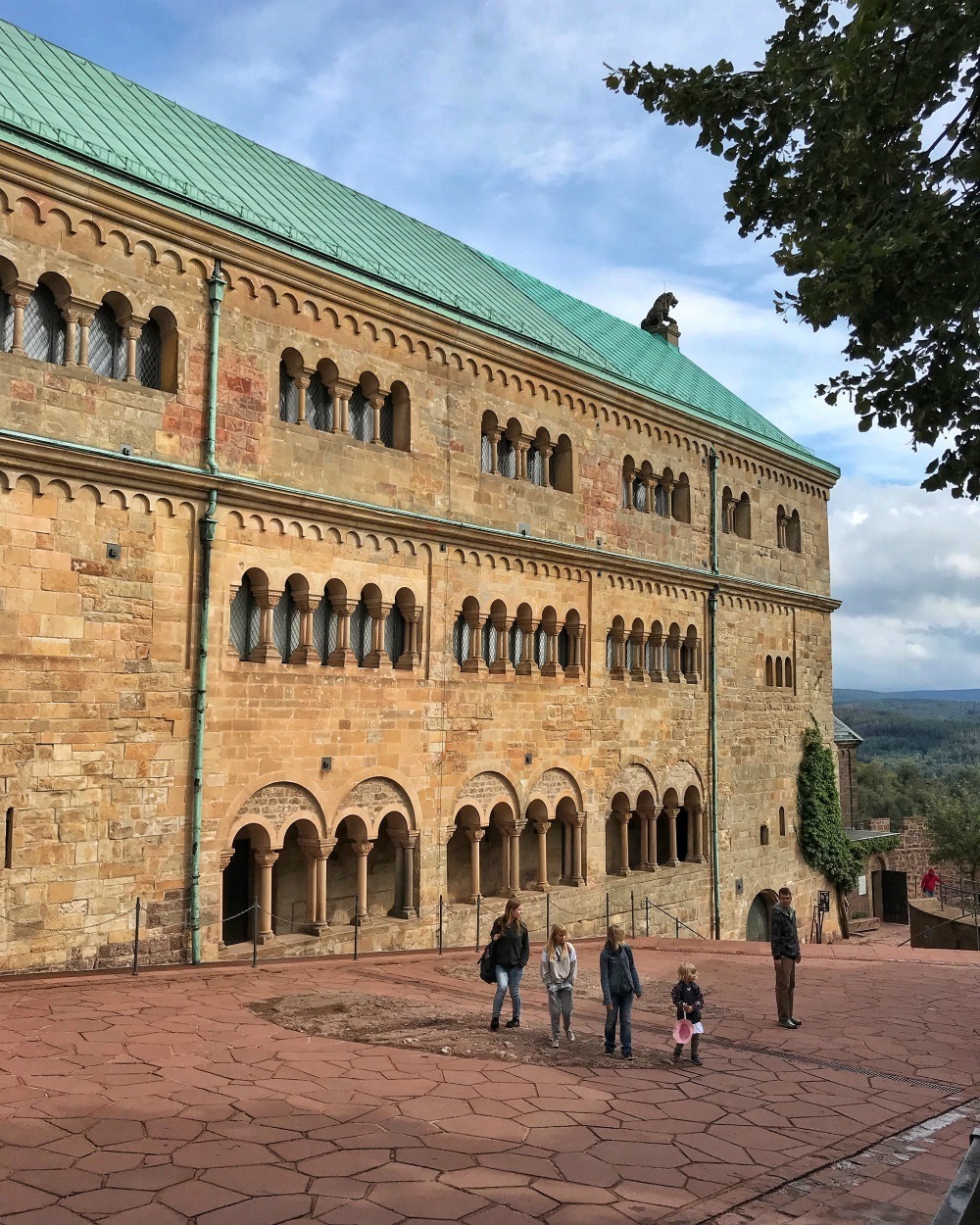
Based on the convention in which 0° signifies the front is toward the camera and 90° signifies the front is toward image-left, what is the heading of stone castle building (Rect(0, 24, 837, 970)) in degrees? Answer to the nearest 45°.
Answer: approximately 315°
